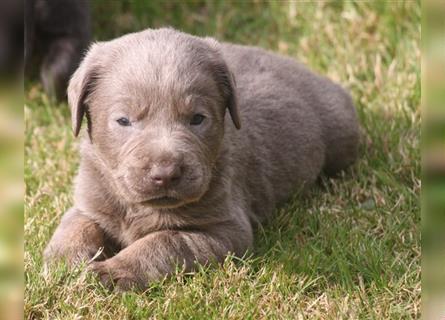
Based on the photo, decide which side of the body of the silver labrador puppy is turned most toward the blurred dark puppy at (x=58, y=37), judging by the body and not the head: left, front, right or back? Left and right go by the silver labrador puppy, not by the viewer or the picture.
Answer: right

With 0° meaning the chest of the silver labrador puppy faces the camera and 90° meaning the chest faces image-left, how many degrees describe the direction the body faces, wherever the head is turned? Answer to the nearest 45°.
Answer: approximately 45°
